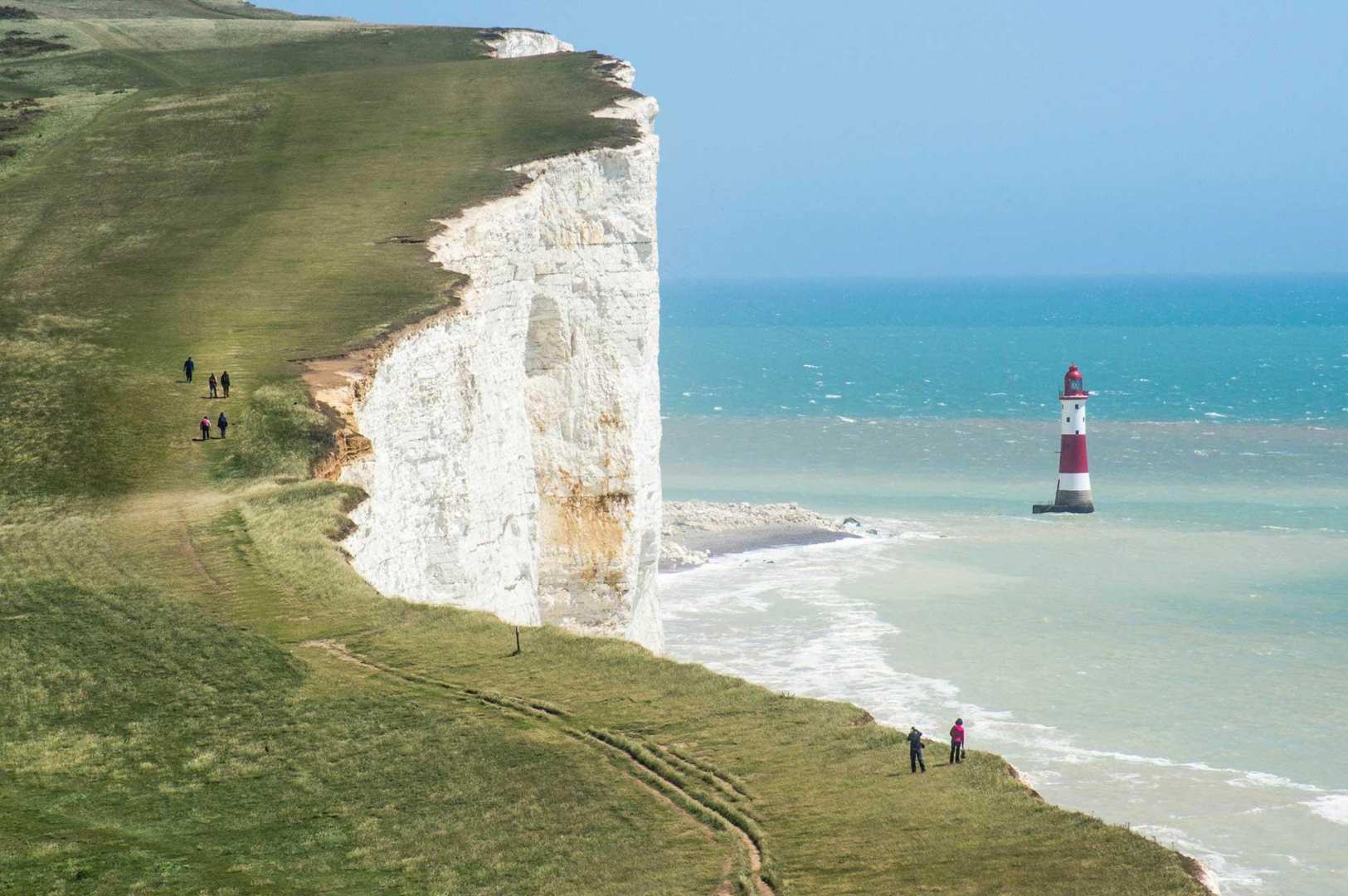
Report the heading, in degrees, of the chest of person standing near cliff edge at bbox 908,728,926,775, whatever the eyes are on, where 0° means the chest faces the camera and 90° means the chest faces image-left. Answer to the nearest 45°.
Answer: approximately 180°

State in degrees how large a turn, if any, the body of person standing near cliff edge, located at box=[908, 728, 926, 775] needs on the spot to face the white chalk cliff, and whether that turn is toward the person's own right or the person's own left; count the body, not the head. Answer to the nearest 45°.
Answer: approximately 45° to the person's own left
